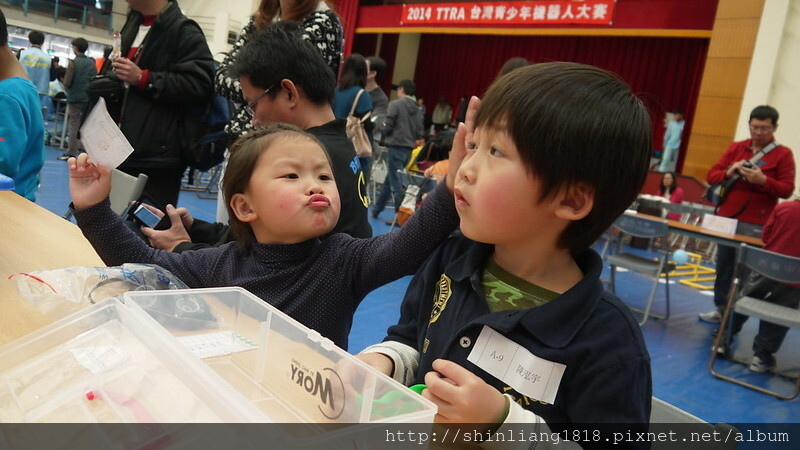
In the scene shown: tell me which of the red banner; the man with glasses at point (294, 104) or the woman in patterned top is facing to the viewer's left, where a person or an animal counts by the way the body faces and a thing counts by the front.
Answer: the man with glasses

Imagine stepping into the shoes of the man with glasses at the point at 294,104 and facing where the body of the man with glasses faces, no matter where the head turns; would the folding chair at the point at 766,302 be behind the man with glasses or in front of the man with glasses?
behind

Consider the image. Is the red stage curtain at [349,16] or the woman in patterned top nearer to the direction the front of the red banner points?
the woman in patterned top

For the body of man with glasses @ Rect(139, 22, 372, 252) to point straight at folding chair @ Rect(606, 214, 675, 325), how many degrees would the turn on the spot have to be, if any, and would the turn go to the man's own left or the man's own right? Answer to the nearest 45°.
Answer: approximately 135° to the man's own right

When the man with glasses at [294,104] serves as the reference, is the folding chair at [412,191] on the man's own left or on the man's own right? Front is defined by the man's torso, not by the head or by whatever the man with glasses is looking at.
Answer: on the man's own right

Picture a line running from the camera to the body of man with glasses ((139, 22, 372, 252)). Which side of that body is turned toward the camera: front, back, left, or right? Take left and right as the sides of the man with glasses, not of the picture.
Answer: left

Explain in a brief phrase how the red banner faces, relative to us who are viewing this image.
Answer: facing the viewer

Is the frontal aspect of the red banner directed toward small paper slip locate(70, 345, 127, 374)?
yes

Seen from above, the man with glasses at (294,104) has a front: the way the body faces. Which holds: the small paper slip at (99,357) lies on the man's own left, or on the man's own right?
on the man's own left

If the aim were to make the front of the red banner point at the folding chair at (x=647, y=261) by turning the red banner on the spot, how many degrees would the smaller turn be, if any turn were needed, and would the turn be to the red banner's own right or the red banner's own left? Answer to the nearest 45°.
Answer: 0° — it already faces it
